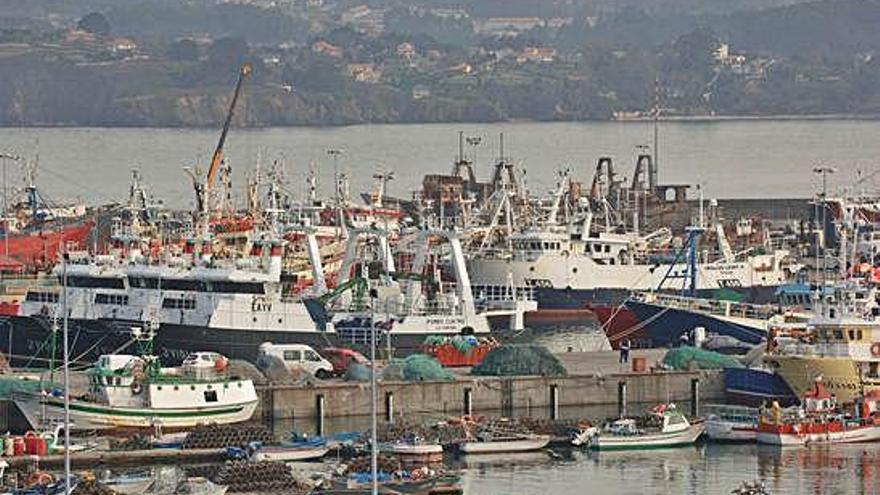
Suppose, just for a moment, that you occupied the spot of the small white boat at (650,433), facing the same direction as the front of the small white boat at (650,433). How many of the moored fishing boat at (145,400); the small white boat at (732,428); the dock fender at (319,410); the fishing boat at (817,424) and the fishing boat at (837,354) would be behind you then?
2

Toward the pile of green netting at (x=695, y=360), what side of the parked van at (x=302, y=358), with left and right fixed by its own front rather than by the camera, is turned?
front

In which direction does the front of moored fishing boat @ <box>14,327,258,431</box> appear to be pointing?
to the viewer's left

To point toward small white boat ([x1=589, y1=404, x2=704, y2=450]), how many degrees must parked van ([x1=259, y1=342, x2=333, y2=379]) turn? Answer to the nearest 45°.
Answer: approximately 45° to its right

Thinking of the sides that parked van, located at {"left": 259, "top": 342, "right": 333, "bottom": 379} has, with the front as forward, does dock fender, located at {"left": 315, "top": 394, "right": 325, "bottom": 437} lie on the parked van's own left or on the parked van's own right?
on the parked van's own right

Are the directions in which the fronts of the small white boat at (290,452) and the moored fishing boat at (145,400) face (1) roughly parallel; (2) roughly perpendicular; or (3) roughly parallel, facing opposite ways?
roughly parallel, facing opposite ways

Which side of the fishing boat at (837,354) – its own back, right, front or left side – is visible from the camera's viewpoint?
left

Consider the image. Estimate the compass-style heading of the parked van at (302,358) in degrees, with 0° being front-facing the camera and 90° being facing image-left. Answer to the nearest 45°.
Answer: approximately 270°
